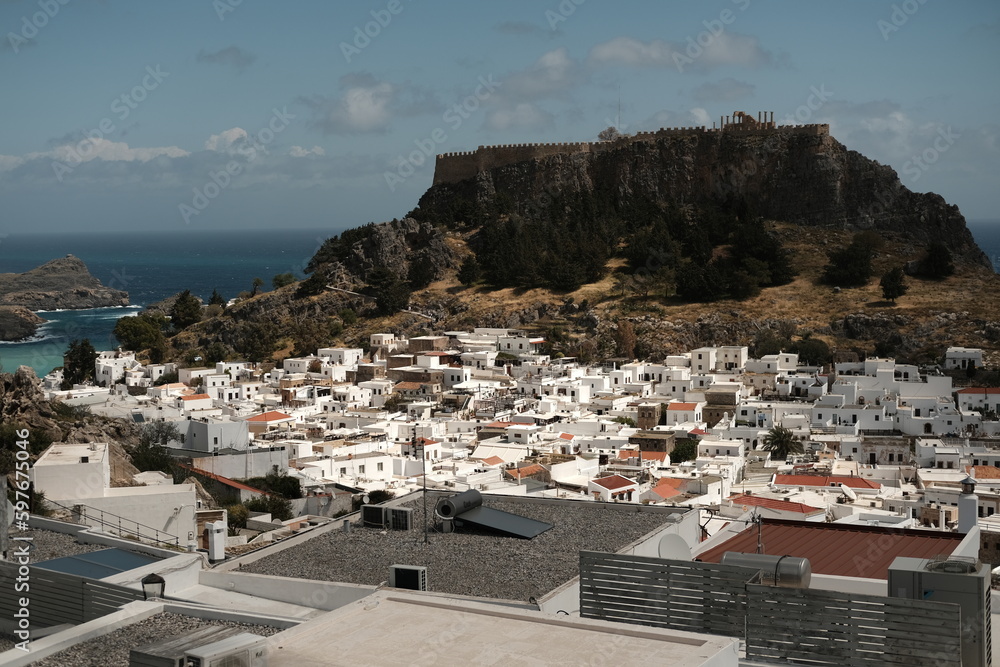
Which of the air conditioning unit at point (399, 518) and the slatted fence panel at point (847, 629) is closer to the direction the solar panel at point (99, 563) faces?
the slatted fence panel

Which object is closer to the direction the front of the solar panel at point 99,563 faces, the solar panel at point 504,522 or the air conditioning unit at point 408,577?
the air conditioning unit

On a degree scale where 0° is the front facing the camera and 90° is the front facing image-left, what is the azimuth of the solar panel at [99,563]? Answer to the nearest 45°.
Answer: approximately 315°

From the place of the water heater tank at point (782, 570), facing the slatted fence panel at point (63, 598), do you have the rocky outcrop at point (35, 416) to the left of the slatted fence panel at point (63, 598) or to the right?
right

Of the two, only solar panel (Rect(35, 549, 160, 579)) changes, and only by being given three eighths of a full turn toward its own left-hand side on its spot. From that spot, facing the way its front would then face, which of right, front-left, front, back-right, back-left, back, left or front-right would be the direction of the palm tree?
front-right

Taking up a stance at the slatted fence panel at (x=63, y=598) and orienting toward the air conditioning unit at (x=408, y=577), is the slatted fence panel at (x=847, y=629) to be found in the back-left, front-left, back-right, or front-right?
front-right

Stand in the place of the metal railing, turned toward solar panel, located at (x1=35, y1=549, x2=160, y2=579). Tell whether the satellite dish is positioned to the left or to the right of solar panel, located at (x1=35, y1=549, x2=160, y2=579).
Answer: left

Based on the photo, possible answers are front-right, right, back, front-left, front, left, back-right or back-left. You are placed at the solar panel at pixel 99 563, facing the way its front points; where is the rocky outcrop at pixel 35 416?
back-left

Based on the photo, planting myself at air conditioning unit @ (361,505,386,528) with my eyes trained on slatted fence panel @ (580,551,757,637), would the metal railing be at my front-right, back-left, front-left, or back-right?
back-right

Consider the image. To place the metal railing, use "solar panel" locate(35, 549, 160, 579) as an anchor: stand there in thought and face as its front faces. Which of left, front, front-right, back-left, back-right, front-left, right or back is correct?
back-left

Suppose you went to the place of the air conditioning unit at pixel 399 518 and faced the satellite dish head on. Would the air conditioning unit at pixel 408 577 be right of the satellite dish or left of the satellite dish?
right
